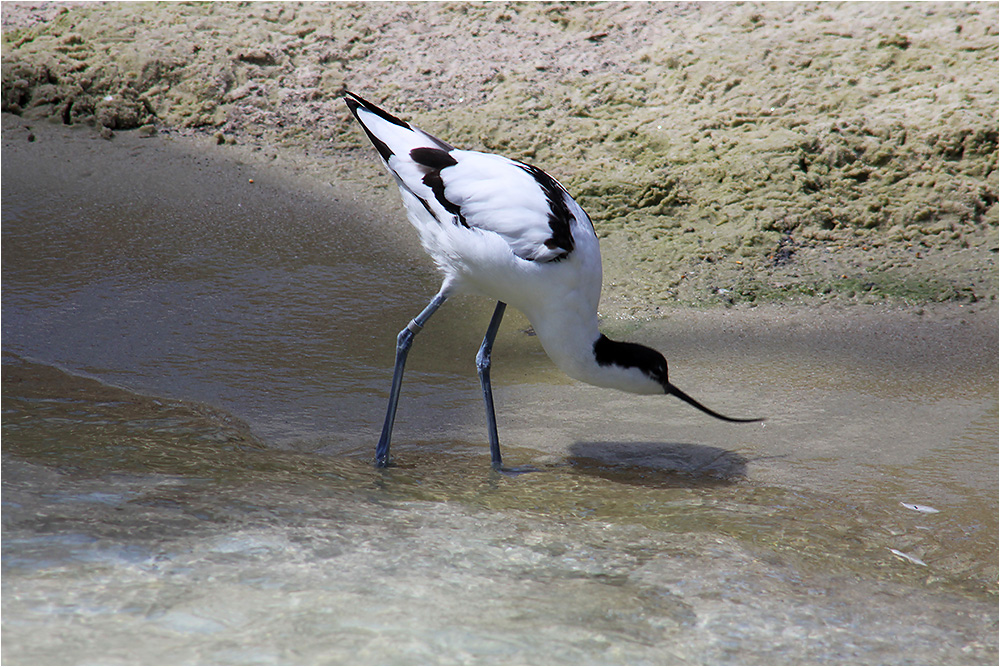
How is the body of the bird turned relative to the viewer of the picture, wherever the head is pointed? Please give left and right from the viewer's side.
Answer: facing to the right of the viewer
